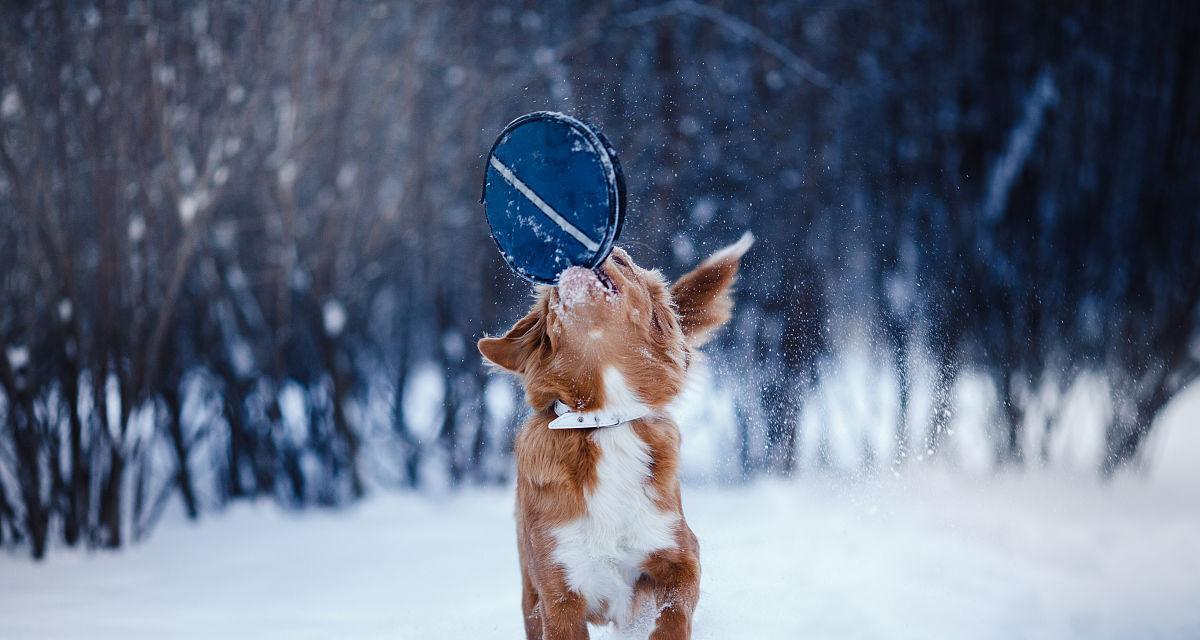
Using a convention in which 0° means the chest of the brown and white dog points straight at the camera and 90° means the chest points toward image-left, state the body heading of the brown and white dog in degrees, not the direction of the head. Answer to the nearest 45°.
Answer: approximately 0°
